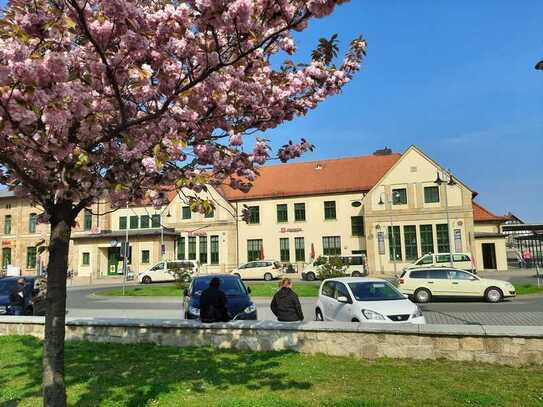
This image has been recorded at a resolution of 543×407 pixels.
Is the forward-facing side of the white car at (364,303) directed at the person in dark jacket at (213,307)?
no

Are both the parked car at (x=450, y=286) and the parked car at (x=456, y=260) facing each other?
no

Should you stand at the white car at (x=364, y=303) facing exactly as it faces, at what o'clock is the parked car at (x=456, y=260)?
The parked car is roughly at 8 o'clock from the white car.

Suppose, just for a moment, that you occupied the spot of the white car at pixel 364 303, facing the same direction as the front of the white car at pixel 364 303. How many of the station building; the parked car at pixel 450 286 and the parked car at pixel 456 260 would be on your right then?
0

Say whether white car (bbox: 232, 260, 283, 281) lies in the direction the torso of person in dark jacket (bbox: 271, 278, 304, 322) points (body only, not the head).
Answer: yes

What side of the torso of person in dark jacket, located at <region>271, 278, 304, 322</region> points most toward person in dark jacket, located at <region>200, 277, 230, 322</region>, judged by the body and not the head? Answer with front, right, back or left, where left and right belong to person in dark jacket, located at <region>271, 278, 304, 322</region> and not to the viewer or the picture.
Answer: left

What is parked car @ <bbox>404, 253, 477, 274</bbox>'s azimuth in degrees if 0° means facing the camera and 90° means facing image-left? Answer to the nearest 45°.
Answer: approximately 90°

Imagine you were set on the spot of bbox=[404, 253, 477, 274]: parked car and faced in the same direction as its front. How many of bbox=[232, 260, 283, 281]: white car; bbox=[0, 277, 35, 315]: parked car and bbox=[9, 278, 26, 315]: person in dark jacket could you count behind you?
0

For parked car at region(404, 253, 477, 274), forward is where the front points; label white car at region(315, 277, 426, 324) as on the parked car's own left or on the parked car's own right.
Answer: on the parked car's own left

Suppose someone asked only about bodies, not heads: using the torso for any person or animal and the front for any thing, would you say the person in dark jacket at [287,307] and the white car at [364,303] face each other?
no

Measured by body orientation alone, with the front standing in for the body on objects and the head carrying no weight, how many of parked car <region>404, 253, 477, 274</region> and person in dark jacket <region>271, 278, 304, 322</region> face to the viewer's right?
0

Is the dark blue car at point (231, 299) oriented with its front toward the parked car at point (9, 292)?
no

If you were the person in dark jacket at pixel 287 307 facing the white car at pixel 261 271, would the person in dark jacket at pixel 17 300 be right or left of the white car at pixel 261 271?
left

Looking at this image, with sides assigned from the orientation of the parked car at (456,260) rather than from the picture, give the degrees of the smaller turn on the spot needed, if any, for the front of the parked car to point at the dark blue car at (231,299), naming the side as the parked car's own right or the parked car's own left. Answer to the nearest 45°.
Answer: approximately 90° to the parked car's own left
